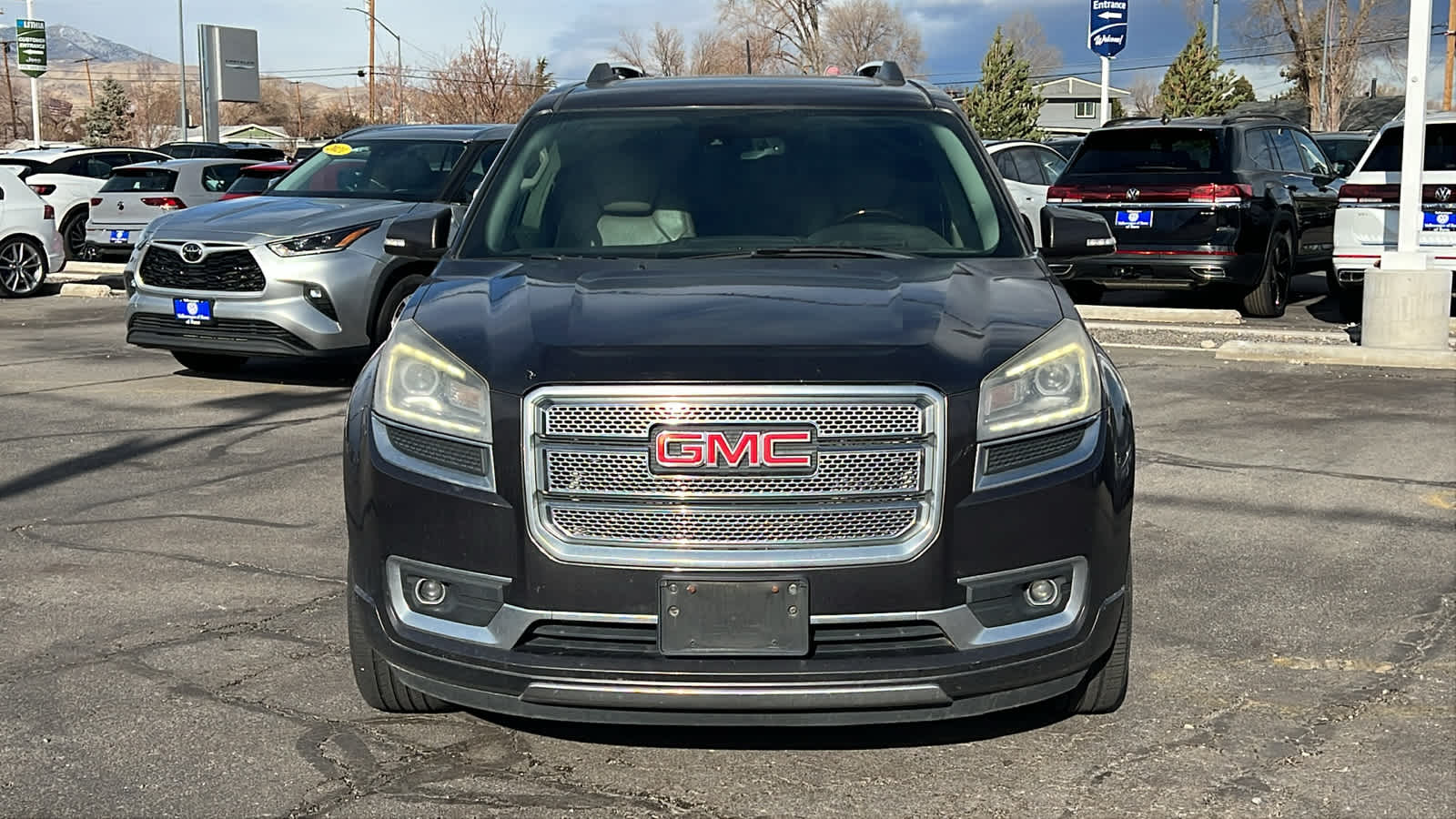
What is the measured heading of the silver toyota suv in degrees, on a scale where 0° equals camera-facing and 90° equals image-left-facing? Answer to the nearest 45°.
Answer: approximately 45°

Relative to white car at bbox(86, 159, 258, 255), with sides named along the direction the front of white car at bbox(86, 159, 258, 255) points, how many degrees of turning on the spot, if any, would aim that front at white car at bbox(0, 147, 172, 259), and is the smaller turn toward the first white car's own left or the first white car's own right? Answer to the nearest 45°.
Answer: approximately 45° to the first white car's own left

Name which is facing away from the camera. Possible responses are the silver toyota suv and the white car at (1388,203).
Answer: the white car

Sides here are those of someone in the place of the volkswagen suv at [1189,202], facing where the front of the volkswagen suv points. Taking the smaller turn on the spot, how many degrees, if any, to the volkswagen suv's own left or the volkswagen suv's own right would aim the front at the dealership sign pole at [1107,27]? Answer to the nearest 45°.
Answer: approximately 45° to the volkswagen suv's own left

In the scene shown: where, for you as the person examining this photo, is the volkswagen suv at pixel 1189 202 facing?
facing away from the viewer and to the right of the viewer

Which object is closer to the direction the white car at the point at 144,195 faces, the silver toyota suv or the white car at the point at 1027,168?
the white car

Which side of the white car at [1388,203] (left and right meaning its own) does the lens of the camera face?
back

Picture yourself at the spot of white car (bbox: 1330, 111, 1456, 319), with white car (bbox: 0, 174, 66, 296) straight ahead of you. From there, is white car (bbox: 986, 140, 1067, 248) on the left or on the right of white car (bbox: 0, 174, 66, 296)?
right

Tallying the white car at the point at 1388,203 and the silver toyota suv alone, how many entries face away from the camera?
1

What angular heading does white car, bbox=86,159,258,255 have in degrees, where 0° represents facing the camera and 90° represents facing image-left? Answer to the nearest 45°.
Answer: approximately 225°

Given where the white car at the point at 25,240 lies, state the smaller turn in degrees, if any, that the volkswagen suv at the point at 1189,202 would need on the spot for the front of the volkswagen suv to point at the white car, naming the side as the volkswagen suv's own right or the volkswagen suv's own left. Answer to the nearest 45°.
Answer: approximately 135° to the volkswagen suv's own left

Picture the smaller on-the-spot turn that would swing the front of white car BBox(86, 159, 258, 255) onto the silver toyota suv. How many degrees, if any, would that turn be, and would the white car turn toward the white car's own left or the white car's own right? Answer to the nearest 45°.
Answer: approximately 135° to the white car's own right
